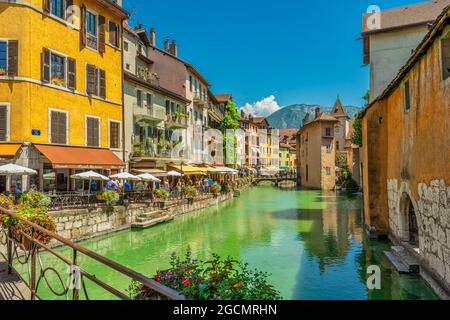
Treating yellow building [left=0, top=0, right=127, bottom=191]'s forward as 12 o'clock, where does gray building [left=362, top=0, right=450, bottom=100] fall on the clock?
The gray building is roughly at 11 o'clock from the yellow building.

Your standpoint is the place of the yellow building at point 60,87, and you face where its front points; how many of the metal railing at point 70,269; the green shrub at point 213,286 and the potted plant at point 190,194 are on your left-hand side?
1

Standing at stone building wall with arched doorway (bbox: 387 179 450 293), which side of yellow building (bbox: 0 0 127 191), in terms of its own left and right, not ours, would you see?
front

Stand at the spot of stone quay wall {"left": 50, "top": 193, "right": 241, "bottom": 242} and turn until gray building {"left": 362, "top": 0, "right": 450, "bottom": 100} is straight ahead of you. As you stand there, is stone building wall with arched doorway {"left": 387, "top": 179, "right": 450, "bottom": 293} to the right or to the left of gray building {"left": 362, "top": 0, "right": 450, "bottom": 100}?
right

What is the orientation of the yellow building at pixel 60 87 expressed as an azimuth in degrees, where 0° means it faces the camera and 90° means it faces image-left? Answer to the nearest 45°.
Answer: approximately 315°

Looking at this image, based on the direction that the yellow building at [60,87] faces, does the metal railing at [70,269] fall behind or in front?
in front

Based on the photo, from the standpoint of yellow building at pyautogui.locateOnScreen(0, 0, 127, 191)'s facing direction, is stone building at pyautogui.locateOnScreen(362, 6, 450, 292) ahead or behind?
ahead

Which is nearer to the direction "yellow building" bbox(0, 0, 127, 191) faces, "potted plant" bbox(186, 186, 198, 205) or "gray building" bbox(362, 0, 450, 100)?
the gray building
